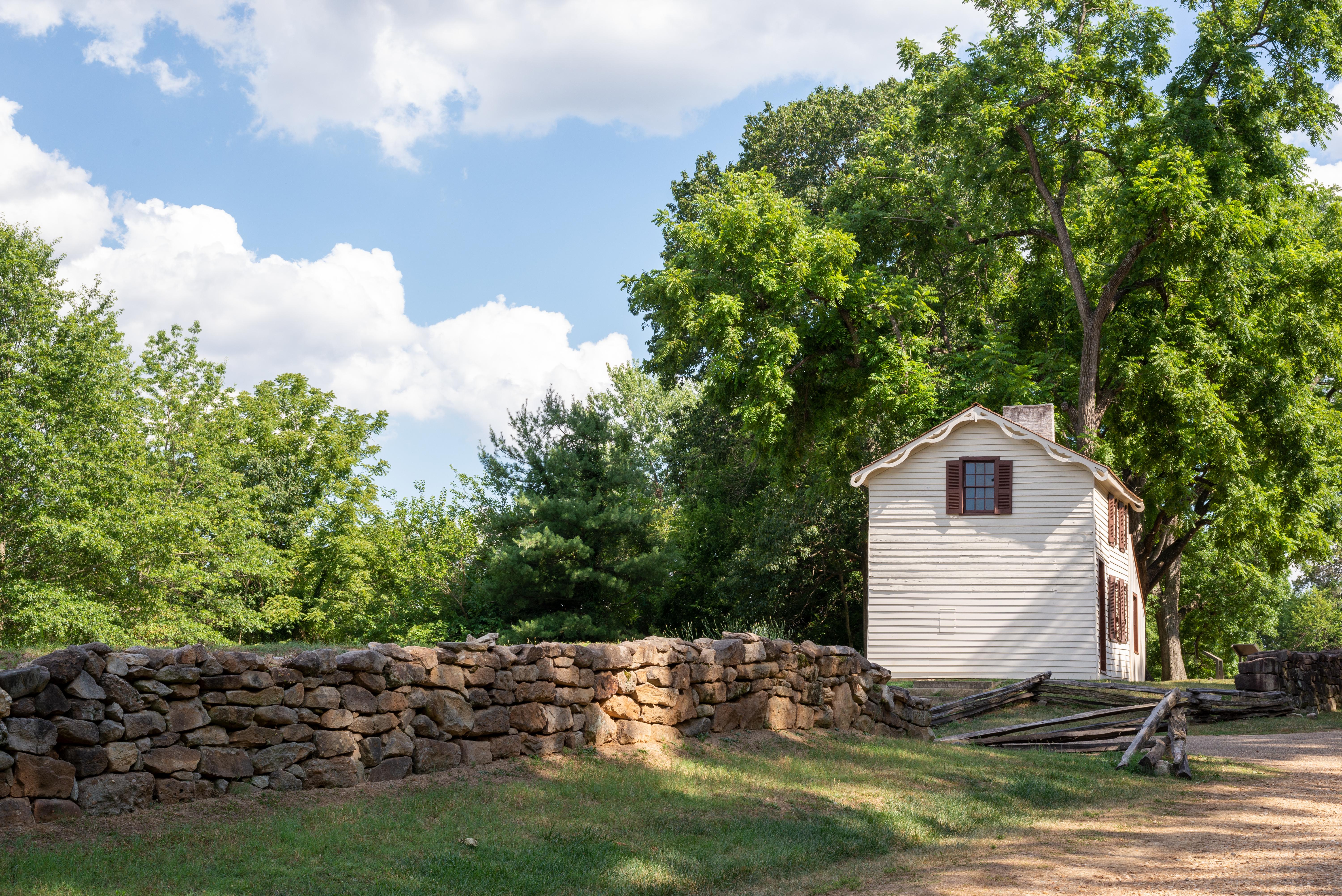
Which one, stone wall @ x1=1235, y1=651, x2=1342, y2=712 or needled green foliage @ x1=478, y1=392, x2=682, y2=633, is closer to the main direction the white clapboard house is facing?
the stone wall

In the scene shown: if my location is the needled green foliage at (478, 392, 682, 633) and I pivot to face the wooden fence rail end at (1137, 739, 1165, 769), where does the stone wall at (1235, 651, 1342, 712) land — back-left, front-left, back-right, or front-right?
front-left

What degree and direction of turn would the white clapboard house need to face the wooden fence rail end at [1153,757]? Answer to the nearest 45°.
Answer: approximately 90° to its right

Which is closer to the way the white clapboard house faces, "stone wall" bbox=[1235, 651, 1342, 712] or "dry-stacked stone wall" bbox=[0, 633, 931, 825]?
the stone wall

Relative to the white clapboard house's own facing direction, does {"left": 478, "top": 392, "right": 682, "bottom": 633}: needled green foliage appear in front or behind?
behind

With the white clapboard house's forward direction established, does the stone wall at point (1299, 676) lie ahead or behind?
ahead

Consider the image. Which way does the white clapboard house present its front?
to the viewer's right

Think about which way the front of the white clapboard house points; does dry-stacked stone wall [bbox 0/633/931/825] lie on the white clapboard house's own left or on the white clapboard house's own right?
on the white clapboard house's own right
